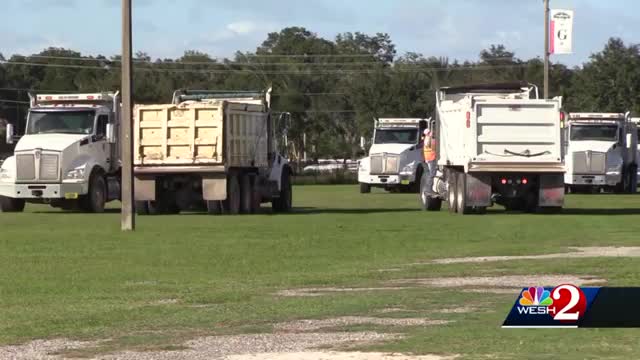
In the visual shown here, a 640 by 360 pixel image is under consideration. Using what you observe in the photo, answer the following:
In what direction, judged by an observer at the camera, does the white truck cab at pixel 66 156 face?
facing the viewer and to the left of the viewer

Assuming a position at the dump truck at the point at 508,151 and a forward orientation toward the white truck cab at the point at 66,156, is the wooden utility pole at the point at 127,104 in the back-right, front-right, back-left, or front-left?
front-left

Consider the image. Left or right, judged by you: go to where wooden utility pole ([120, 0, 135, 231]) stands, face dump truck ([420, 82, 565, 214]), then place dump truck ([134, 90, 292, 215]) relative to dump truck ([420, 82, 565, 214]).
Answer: left

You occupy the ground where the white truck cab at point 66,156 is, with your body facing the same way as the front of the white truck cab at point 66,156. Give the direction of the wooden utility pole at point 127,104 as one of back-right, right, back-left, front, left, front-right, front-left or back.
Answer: front-left

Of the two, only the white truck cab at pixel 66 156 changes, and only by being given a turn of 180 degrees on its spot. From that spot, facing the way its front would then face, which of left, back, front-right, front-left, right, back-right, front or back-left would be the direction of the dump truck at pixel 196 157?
right

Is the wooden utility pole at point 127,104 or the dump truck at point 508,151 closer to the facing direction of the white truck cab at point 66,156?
the wooden utility pole

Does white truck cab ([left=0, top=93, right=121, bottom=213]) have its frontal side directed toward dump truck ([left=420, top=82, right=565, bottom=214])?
no
